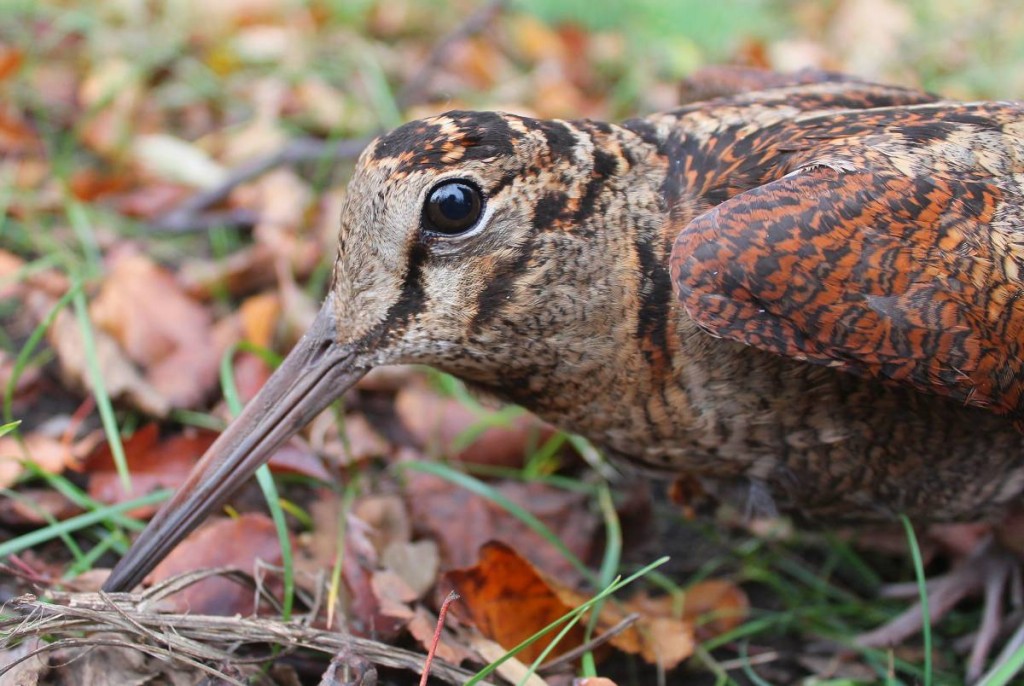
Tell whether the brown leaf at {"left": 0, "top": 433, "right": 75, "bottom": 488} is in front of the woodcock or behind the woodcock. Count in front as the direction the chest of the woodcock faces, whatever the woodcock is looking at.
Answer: in front

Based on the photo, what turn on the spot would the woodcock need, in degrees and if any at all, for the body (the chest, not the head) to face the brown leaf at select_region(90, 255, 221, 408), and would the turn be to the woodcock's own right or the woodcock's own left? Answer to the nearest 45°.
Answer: approximately 45° to the woodcock's own right

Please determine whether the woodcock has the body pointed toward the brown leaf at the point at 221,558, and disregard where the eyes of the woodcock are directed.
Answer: yes

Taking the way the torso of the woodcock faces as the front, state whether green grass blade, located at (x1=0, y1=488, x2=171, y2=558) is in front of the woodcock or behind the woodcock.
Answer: in front

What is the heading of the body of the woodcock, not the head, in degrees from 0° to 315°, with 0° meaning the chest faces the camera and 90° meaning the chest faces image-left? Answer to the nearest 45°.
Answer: approximately 90°

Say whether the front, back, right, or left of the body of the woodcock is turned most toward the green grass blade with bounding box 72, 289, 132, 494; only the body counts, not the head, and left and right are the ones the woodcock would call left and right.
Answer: front

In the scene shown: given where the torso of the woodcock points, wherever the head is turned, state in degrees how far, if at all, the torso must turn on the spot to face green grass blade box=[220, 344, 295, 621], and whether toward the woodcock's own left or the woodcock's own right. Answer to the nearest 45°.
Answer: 0° — it already faces it

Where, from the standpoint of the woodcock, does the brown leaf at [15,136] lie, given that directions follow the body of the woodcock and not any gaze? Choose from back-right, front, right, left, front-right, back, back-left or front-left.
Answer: front-right

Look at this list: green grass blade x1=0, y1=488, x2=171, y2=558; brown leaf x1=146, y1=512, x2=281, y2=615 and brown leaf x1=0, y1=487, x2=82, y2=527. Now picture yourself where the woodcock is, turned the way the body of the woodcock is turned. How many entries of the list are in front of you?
3
